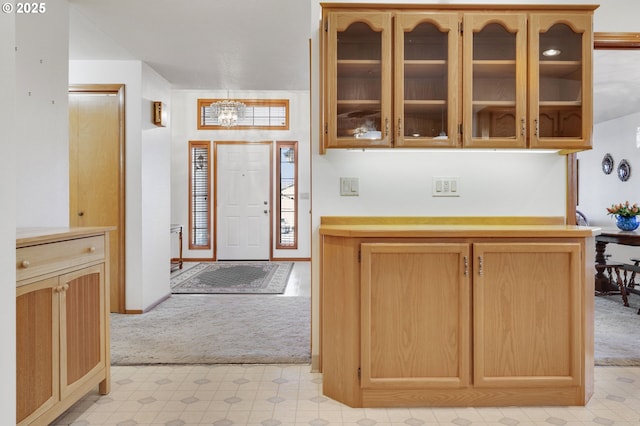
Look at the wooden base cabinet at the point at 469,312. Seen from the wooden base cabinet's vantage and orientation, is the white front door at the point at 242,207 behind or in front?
behind

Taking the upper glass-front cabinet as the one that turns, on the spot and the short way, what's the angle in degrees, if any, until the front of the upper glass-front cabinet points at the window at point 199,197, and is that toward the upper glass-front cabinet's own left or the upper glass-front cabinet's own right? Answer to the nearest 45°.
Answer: approximately 135° to the upper glass-front cabinet's own right

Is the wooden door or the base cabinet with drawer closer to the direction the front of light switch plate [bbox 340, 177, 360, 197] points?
the base cabinet with drawer

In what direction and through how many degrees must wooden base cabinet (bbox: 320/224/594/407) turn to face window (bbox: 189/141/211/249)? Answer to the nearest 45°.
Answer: approximately 135° to its right

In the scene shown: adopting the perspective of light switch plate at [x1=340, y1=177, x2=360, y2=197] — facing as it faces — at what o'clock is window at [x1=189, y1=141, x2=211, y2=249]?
The window is roughly at 5 o'clock from the light switch plate.

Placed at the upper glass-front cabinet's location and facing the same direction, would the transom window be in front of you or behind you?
behind

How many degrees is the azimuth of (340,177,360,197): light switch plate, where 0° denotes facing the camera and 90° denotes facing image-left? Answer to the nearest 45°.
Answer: approximately 0°

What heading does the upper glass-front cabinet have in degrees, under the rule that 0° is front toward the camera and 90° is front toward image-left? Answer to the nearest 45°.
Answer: approximately 0°
